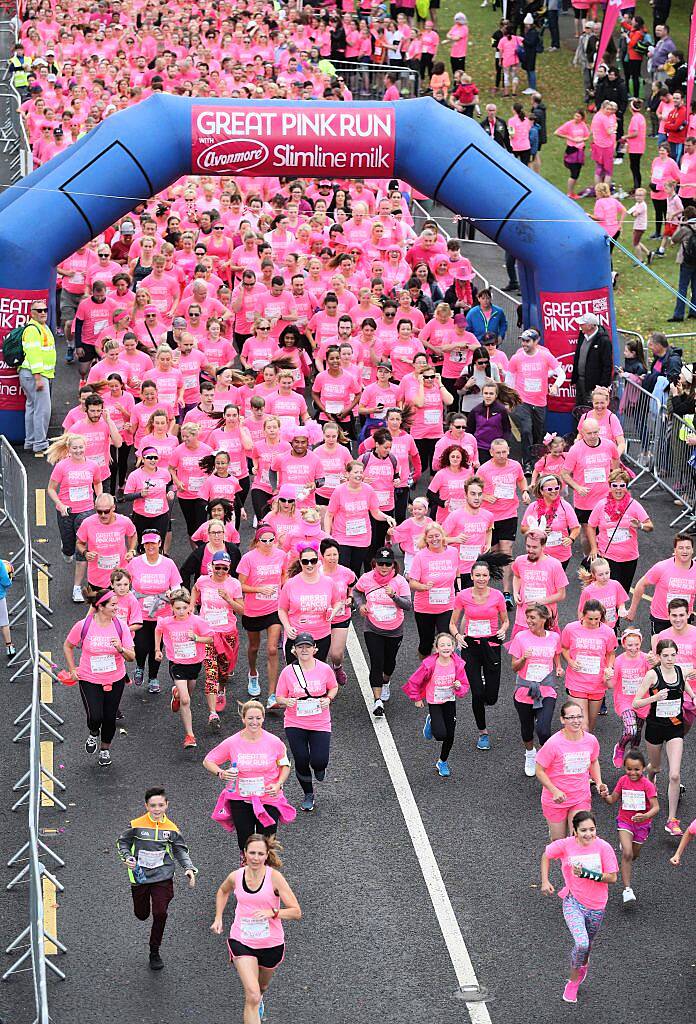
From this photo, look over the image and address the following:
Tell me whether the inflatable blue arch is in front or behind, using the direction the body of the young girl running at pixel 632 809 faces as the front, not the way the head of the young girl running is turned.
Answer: behind

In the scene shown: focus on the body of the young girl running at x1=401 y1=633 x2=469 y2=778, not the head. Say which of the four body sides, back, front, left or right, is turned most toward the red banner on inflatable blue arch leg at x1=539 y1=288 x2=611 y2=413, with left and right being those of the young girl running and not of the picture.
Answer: back

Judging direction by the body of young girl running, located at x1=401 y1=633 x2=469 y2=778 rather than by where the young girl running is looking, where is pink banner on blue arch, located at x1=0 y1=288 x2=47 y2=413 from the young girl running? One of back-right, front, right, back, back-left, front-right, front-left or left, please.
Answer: back-right

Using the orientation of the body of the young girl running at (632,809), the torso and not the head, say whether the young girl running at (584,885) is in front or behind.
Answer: in front

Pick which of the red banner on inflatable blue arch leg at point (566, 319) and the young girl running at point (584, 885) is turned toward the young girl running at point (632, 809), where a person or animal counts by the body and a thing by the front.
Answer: the red banner on inflatable blue arch leg

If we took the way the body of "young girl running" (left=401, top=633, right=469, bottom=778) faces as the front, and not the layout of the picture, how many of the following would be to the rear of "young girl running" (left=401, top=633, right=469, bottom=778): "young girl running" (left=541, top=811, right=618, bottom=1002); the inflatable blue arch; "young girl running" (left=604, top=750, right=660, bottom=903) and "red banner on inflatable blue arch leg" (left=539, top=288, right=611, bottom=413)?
2

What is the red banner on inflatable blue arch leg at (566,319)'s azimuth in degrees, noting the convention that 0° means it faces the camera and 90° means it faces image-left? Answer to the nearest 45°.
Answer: approximately 0°

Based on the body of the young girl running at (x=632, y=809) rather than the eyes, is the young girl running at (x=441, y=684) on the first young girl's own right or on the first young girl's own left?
on the first young girl's own right

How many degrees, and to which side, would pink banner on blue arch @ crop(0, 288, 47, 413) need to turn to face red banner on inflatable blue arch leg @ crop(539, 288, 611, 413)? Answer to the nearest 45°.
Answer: approximately 90° to its left

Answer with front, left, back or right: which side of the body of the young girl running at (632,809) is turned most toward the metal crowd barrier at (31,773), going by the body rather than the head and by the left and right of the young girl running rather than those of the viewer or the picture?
right

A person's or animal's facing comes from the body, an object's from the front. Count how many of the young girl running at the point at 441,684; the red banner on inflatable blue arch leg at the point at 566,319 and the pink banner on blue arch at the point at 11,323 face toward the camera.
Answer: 3
